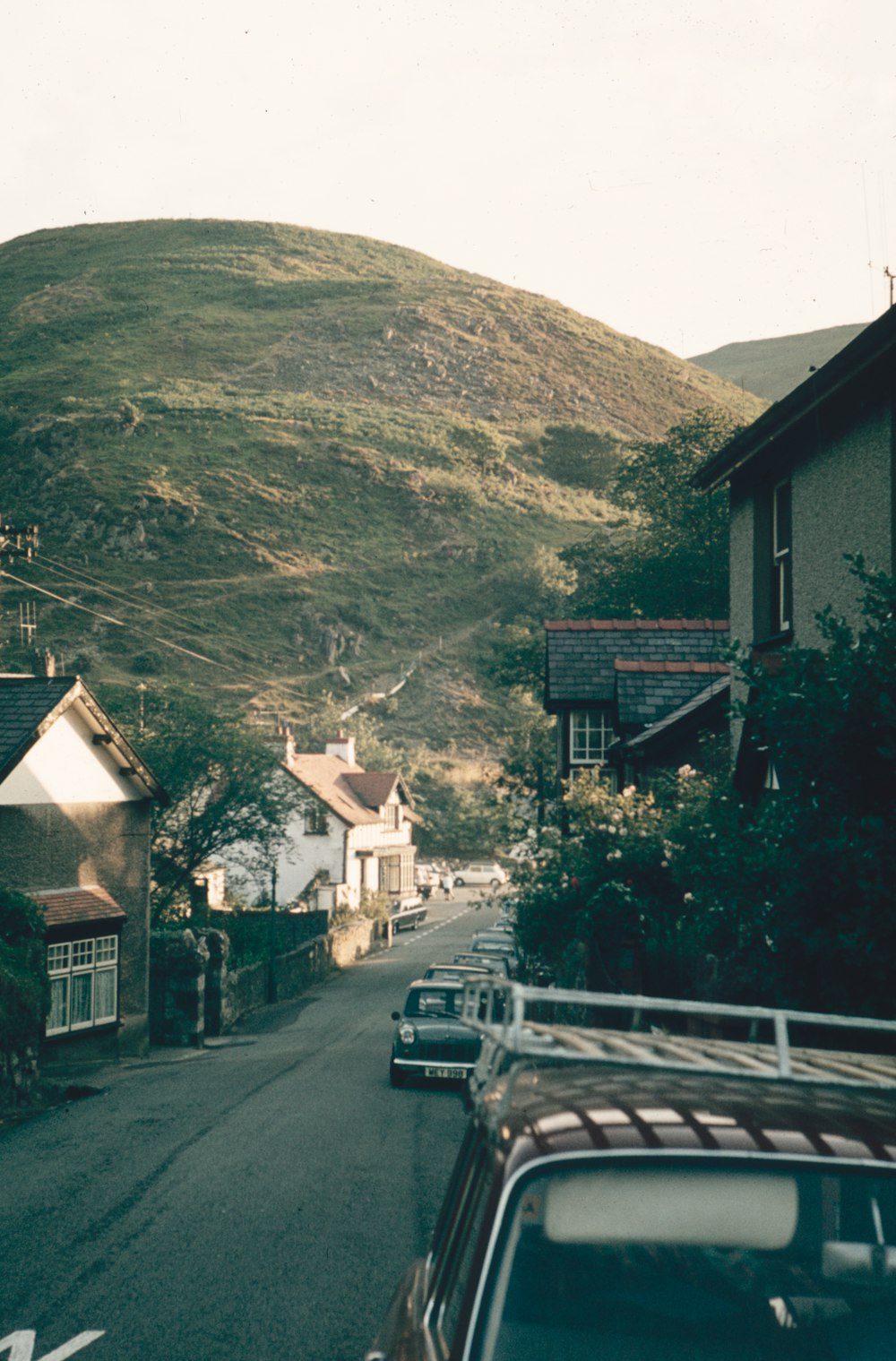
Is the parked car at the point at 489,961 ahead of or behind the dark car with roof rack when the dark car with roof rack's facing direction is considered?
behind

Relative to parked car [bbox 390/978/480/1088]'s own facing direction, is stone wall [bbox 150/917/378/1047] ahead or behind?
behind

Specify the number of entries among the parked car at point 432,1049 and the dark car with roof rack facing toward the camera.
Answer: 2

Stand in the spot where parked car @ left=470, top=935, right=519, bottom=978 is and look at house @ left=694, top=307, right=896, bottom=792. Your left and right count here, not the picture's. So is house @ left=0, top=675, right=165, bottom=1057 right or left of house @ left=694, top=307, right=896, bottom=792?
right

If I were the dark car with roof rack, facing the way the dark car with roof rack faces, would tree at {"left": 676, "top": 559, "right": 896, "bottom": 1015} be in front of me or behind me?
behind

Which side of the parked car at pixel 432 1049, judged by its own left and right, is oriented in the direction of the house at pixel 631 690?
back

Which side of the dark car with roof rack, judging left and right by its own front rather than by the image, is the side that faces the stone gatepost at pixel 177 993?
back

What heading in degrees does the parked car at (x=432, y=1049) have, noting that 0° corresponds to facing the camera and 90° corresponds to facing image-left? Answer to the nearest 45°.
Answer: approximately 0°

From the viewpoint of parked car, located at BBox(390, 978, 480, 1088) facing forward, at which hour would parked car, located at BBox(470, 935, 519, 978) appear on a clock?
parked car, located at BBox(470, 935, 519, 978) is roughly at 6 o'clock from parked car, located at BBox(390, 978, 480, 1088).
